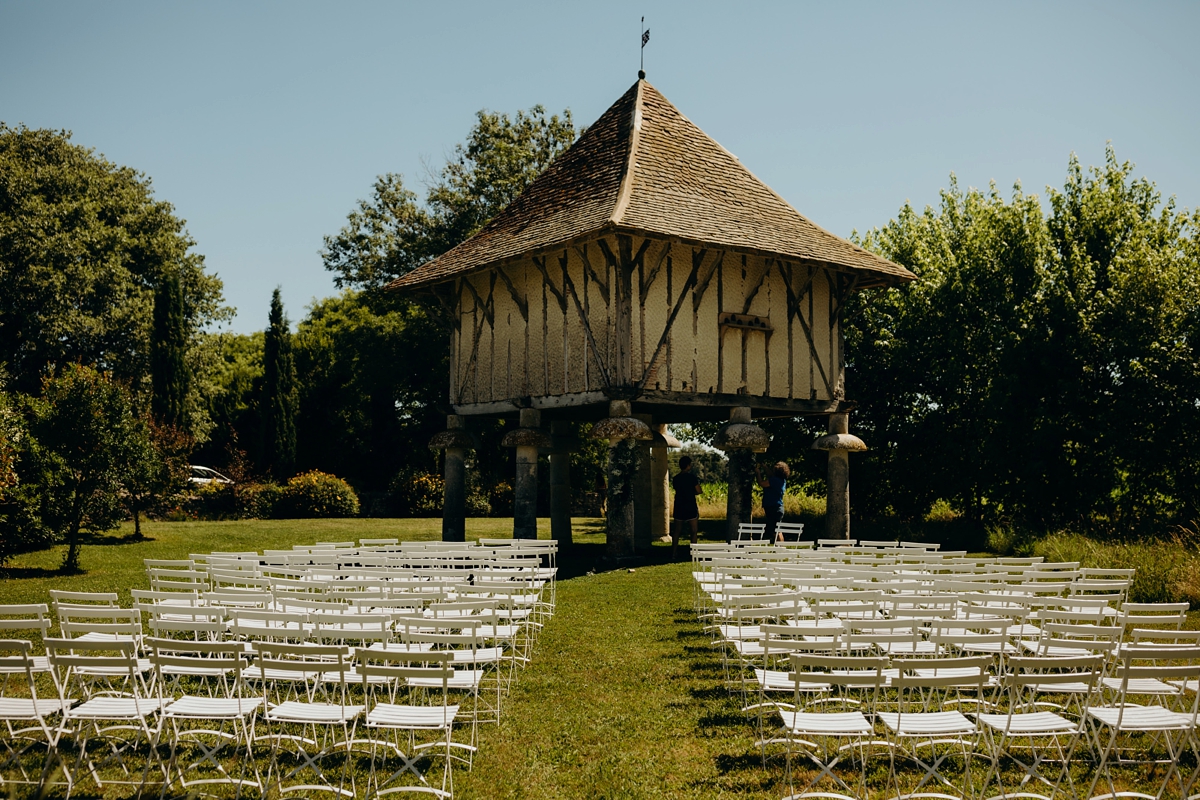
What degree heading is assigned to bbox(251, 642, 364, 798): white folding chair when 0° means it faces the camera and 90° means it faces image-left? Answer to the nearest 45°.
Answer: approximately 180°

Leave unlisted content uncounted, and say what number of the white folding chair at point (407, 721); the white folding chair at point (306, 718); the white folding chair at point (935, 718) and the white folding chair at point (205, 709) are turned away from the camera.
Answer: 4

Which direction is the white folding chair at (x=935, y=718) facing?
away from the camera

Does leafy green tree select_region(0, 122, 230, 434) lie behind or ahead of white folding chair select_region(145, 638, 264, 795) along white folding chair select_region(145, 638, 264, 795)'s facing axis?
ahead

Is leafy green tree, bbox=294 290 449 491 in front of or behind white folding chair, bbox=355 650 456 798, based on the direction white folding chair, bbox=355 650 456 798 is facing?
in front

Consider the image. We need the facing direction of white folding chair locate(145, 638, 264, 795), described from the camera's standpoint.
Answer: facing away from the viewer

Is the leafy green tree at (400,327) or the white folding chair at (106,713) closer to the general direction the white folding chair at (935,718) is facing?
the leafy green tree

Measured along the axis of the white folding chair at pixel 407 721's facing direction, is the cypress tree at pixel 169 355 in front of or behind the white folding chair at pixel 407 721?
in front

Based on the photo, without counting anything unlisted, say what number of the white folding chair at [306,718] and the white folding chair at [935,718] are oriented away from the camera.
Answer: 2

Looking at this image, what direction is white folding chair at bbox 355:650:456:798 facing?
away from the camera

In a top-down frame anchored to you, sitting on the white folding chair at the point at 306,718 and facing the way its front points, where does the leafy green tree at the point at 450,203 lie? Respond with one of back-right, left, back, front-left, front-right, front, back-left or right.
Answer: front

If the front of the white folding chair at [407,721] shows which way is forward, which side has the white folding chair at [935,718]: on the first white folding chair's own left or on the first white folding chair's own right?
on the first white folding chair's own right
